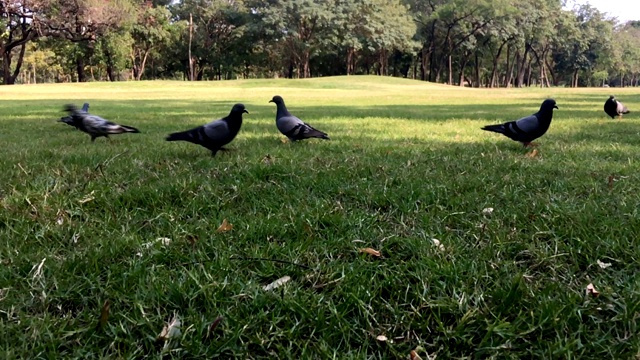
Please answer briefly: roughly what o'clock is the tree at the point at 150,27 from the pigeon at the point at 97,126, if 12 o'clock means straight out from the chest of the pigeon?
The tree is roughly at 3 o'clock from the pigeon.

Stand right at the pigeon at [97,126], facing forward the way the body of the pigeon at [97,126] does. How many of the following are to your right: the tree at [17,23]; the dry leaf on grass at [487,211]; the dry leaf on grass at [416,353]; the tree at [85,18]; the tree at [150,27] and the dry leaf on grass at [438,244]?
3

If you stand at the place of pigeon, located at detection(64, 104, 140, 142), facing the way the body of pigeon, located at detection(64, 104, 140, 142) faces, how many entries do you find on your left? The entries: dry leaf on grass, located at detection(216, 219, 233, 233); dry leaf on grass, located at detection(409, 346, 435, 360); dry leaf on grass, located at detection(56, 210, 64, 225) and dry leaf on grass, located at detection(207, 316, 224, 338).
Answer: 4

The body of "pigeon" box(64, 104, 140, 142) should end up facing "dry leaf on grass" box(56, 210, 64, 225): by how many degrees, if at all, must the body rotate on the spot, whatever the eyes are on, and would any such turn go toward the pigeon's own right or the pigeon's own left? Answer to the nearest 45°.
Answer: approximately 90° to the pigeon's own left

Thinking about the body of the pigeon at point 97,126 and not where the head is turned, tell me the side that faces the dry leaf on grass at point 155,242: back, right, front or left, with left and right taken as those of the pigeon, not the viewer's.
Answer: left

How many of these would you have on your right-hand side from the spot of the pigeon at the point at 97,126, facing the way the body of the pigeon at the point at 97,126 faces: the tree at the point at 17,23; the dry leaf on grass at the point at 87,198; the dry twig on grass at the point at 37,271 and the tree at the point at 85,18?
2

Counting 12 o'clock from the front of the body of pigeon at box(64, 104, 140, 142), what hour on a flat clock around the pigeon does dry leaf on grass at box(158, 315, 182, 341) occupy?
The dry leaf on grass is roughly at 9 o'clock from the pigeon.

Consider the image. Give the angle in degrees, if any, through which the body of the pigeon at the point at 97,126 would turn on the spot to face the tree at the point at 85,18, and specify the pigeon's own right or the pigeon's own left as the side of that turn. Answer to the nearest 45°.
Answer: approximately 90° to the pigeon's own right

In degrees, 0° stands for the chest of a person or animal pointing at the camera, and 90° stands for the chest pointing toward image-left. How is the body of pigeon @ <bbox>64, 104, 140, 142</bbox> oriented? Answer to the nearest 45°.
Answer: approximately 90°

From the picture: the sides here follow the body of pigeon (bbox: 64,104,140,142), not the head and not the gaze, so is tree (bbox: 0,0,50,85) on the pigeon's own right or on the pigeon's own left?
on the pigeon's own right

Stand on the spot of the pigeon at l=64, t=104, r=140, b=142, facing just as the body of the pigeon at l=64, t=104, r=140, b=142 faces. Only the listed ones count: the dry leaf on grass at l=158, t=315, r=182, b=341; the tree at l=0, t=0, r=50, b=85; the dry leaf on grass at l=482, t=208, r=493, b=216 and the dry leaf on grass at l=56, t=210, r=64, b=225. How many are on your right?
1

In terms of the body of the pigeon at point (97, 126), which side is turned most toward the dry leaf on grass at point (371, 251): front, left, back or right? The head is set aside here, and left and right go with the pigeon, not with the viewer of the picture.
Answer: left
